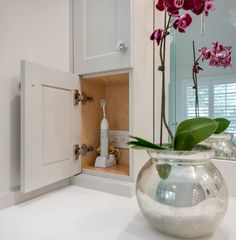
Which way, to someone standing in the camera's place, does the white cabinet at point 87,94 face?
facing the viewer and to the left of the viewer

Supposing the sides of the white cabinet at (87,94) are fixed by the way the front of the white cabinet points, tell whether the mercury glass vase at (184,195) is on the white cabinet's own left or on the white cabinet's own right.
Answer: on the white cabinet's own left
